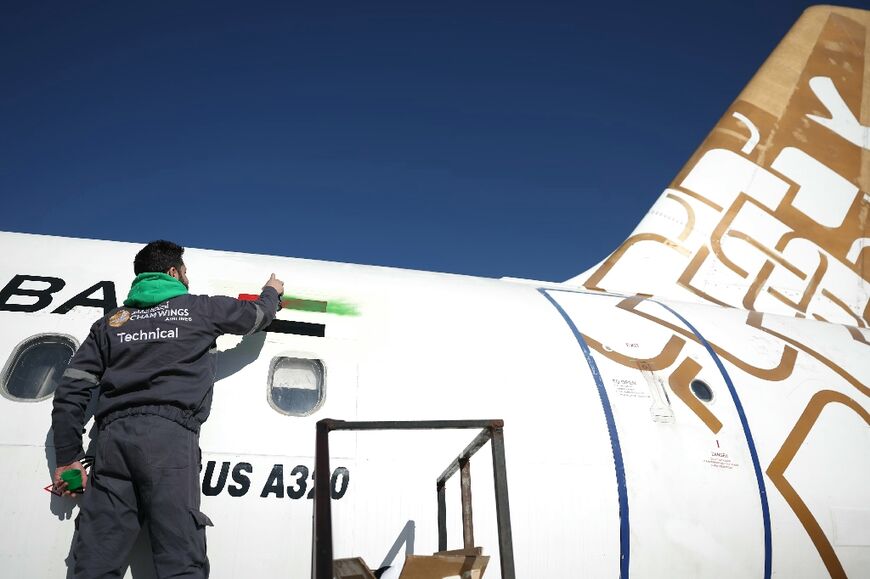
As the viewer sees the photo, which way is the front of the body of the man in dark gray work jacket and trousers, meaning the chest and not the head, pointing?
away from the camera

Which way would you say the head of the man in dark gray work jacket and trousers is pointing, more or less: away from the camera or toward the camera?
away from the camera

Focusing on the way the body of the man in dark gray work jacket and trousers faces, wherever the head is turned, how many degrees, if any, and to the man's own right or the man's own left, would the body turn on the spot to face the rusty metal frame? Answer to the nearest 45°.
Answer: approximately 135° to the man's own right
